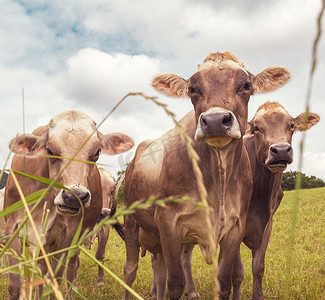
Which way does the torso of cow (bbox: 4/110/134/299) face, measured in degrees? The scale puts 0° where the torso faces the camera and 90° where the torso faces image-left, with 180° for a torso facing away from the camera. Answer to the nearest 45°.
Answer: approximately 0°

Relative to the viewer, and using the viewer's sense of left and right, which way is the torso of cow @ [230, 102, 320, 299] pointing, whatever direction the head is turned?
facing the viewer and to the right of the viewer

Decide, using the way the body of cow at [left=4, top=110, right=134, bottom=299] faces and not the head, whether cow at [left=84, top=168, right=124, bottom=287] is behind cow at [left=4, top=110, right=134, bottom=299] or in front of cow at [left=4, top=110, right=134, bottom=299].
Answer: behind

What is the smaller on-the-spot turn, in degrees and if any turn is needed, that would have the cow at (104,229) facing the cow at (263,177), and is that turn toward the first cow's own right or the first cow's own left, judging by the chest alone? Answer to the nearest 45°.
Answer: approximately 45° to the first cow's own left

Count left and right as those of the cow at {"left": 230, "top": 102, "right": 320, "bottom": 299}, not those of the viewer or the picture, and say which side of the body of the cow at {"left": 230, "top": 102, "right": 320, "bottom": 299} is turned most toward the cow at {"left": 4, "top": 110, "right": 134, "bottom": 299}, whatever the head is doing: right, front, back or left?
right

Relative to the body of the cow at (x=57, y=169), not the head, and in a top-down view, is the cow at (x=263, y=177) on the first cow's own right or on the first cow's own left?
on the first cow's own left
